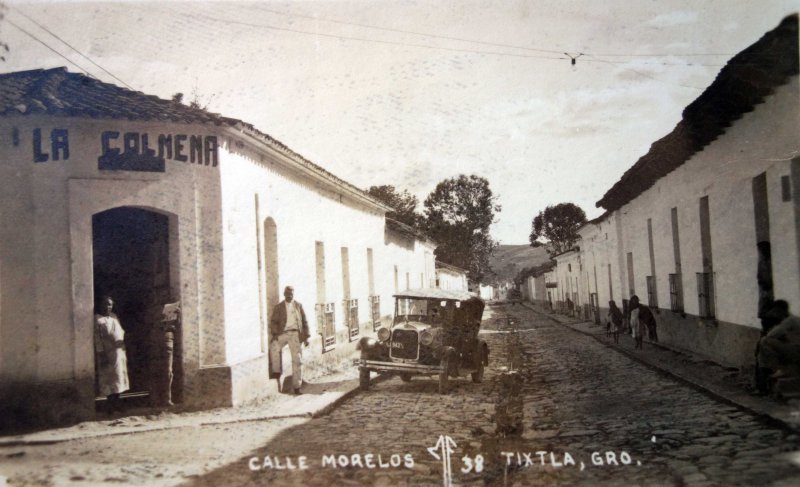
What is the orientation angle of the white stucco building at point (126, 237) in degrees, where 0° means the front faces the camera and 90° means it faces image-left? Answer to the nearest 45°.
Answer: approximately 0°

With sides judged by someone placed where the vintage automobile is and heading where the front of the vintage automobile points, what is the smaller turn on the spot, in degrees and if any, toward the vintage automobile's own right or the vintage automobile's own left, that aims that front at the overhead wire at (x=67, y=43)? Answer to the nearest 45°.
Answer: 0° — it already faces it

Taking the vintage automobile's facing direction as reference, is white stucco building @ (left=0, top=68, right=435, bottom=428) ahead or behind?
ahead

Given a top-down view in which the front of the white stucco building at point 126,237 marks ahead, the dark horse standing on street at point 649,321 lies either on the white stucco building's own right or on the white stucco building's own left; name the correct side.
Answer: on the white stucco building's own left

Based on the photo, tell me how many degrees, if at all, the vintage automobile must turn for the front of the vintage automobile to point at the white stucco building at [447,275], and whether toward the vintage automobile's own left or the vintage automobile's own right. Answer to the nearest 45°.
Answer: approximately 135° to the vintage automobile's own right

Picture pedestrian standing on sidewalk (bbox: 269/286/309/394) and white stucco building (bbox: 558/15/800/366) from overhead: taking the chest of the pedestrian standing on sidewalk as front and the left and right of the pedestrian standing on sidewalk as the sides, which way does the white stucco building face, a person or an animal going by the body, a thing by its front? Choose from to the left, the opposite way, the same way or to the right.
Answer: to the right

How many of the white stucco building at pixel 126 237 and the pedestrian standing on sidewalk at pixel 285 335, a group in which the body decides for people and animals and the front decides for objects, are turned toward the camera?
2

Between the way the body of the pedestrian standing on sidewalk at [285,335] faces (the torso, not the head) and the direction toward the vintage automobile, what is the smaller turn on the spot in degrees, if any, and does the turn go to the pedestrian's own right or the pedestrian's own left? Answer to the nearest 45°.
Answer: approximately 90° to the pedestrian's own left

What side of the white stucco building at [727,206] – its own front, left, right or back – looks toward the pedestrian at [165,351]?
front

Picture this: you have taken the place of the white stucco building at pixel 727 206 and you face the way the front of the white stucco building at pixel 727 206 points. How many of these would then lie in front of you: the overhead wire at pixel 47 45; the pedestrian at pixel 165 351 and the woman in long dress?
3
